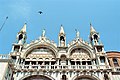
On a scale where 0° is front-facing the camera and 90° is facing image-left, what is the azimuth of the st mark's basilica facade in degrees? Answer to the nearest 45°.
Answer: approximately 0°
